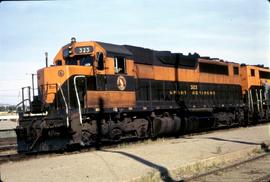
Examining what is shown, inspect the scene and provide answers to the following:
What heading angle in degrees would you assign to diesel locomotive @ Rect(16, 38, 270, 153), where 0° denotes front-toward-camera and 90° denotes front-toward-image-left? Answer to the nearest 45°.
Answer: approximately 45°
